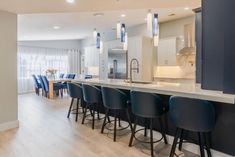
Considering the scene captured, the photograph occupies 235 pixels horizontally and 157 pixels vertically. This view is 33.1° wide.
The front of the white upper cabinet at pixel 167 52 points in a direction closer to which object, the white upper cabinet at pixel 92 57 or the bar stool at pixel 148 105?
the bar stool

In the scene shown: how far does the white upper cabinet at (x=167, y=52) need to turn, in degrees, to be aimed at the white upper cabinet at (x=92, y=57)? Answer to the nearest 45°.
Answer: approximately 90° to its right

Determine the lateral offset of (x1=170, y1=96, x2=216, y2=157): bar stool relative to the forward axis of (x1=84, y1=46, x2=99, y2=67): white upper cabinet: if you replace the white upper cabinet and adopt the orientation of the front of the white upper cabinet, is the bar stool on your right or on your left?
on your left

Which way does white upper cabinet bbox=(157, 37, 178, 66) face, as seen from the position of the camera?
facing the viewer and to the left of the viewer

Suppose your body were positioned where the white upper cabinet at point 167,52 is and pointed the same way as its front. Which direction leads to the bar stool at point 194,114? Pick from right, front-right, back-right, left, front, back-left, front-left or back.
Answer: front-left

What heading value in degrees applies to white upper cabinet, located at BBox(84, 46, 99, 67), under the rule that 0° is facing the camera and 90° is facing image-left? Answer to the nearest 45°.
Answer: approximately 45°

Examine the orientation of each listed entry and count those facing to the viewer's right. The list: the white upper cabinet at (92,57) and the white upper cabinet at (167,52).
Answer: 0

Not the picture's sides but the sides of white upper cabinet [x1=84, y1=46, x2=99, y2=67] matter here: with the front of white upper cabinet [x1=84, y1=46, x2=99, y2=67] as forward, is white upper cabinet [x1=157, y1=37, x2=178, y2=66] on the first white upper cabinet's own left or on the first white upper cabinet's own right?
on the first white upper cabinet's own left
